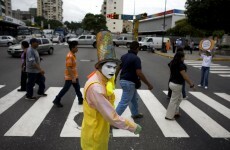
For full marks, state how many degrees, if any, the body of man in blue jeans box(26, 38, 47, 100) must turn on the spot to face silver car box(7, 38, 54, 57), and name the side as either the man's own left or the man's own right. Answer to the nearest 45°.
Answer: approximately 90° to the man's own left

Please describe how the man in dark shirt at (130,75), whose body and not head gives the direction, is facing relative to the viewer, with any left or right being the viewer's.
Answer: facing away from the viewer and to the right of the viewer

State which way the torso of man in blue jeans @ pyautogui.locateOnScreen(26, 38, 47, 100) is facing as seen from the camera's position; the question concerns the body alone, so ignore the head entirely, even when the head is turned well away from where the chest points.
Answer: to the viewer's right

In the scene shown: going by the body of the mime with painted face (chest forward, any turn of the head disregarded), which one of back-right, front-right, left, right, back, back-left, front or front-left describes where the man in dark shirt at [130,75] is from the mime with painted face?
left
